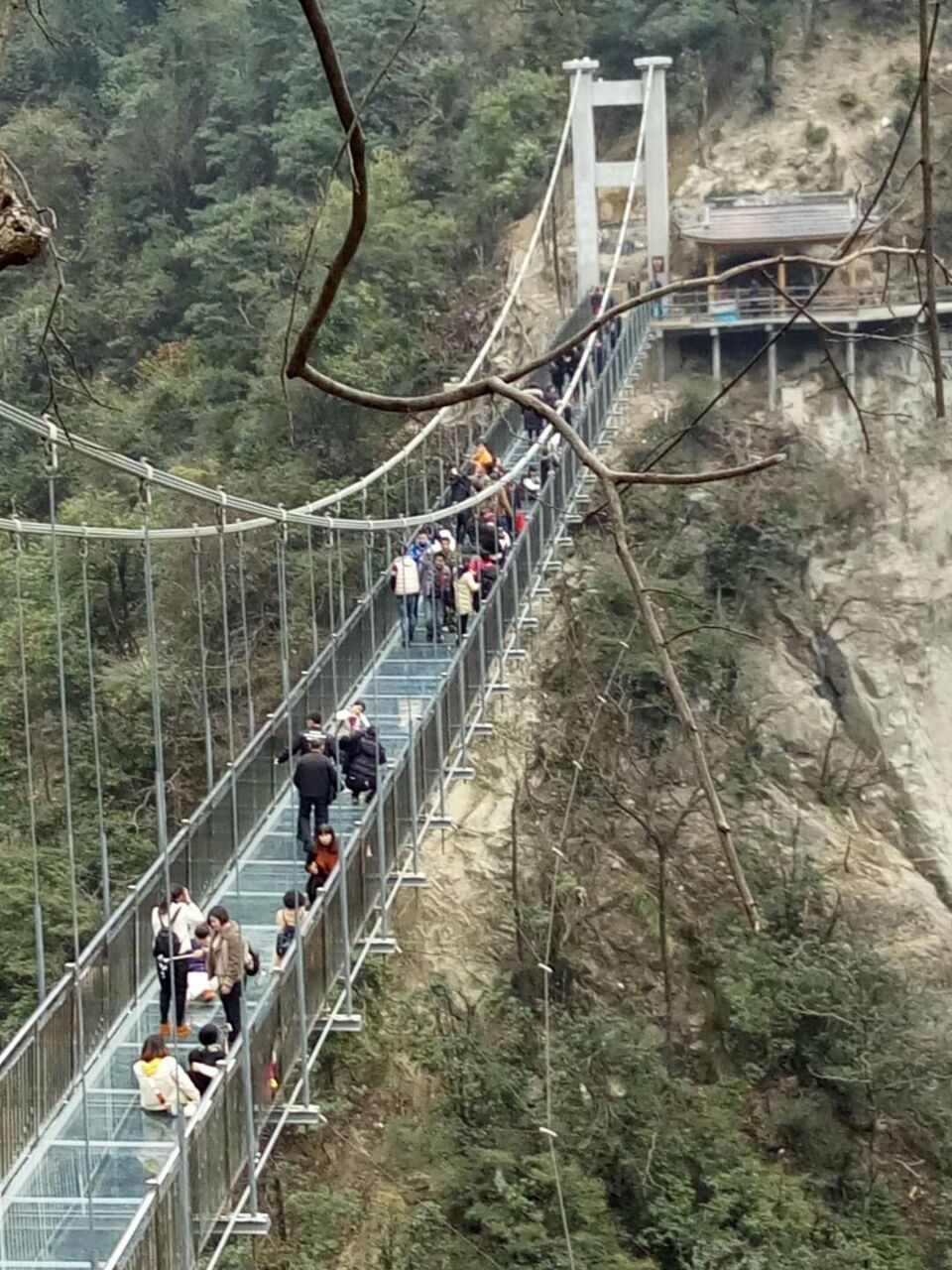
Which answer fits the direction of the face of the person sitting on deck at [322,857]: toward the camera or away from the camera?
toward the camera

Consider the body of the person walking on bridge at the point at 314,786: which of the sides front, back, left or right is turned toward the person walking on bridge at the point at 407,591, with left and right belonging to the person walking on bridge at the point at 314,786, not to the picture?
front

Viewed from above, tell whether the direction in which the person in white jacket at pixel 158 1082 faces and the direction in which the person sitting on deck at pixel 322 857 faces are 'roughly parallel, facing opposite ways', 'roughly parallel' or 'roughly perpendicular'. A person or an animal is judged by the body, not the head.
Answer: roughly parallel, facing opposite ways

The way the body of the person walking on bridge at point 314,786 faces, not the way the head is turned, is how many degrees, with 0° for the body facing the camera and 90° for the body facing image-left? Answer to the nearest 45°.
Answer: approximately 180°

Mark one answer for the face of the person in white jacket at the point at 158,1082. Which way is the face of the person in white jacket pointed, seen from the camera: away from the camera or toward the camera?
away from the camera

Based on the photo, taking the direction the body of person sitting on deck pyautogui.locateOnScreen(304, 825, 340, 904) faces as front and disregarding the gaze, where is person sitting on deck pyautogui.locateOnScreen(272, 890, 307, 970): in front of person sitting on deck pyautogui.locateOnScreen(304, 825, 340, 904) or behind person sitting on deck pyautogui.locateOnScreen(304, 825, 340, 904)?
in front

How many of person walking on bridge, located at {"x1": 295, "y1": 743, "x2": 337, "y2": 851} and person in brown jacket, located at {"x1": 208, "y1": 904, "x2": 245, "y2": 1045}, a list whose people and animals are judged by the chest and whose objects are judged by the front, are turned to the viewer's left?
1

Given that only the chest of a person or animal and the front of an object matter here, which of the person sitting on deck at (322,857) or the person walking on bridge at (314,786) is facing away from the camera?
the person walking on bridge

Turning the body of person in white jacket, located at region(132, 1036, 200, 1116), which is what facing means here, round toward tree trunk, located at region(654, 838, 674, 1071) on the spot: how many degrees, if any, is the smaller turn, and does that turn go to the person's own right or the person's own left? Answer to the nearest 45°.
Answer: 0° — they already face it

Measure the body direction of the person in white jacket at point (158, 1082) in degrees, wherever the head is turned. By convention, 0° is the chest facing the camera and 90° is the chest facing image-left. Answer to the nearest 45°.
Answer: approximately 225°

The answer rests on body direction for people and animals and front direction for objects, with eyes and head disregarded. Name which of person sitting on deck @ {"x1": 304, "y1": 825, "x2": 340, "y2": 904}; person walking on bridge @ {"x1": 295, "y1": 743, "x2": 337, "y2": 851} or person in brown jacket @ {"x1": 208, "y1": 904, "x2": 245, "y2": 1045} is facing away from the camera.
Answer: person walking on bridge @ {"x1": 295, "y1": 743, "x2": 337, "y2": 851}

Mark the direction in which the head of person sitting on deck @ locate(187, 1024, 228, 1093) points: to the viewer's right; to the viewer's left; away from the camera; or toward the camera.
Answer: away from the camera

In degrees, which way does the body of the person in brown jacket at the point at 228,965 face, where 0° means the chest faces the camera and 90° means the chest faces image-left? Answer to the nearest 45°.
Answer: approximately 90°

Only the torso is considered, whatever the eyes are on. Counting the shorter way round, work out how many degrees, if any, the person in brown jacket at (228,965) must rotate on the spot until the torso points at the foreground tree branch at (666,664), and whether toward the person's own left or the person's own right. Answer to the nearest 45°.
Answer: approximately 90° to the person's own left

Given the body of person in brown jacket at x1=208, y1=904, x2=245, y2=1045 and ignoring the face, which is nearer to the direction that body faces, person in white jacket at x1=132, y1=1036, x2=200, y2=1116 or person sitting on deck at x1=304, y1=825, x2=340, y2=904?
the person in white jacket
